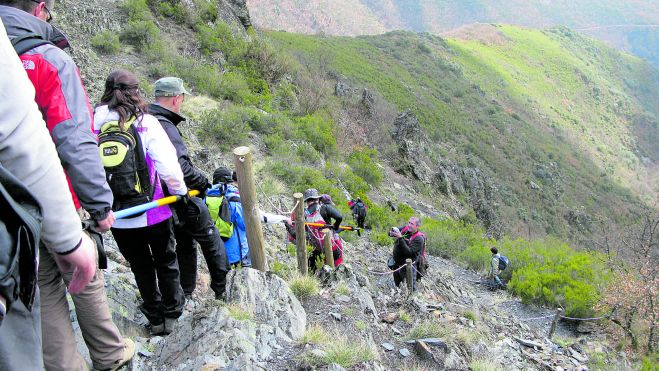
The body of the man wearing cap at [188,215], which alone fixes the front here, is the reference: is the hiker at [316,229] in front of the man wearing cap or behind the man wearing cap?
in front

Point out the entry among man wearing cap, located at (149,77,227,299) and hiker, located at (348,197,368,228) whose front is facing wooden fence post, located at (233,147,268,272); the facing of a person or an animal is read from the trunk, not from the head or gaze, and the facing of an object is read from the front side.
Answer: the man wearing cap

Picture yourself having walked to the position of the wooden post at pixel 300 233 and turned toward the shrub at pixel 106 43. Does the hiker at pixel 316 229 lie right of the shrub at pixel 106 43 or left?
right

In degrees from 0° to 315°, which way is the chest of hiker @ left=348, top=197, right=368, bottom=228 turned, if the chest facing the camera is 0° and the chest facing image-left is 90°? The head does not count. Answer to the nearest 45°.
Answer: approximately 180°

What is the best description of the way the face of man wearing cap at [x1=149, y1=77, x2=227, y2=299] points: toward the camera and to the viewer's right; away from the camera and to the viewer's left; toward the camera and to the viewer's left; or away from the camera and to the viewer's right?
away from the camera and to the viewer's right

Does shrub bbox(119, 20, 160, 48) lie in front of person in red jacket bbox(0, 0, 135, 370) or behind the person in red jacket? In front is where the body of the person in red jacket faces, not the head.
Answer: in front

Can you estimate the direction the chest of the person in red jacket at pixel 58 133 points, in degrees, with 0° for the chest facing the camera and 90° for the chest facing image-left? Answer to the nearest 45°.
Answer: approximately 225°

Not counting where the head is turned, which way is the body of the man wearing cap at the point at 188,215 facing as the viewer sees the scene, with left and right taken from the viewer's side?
facing away from the viewer and to the right of the viewer

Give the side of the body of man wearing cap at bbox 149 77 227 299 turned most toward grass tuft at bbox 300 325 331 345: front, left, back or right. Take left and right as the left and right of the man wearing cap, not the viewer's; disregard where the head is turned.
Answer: right
